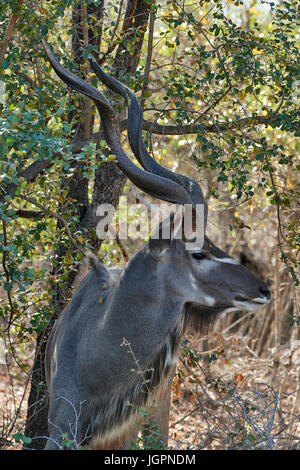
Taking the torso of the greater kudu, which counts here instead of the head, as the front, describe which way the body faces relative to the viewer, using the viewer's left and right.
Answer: facing the viewer and to the right of the viewer

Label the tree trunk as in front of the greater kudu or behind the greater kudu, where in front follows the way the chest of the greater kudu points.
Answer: behind
